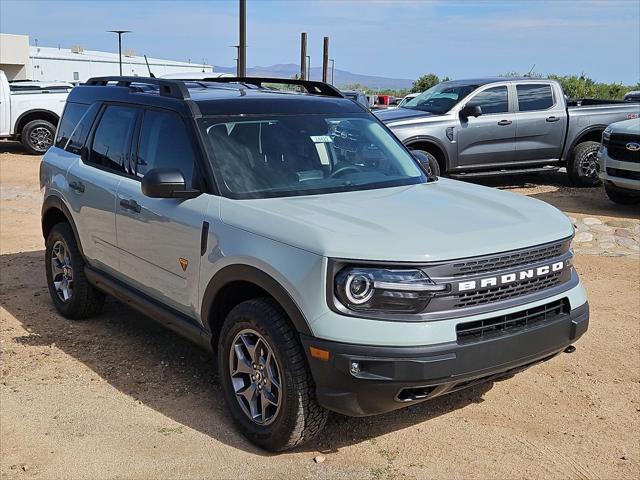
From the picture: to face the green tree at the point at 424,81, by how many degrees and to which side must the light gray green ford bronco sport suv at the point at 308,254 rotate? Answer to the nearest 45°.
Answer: approximately 135° to its left

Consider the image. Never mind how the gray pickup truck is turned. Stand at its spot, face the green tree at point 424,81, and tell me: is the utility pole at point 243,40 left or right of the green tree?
left

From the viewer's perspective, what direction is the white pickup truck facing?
to the viewer's left

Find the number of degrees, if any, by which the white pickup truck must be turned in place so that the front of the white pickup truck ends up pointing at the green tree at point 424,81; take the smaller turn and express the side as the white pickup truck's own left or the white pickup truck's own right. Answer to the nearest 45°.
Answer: approximately 135° to the white pickup truck's own right

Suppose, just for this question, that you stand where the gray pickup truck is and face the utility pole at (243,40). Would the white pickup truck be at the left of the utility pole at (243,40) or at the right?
left

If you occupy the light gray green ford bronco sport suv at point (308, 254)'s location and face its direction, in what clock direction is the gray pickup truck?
The gray pickup truck is roughly at 8 o'clock from the light gray green ford bronco sport suv.

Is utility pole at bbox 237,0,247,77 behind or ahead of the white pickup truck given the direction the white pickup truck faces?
behind

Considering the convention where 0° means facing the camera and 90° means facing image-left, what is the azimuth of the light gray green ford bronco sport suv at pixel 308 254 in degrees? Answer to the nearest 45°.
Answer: approximately 315°

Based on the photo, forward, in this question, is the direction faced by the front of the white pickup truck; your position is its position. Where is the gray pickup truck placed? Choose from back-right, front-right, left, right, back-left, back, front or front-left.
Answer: back-left
